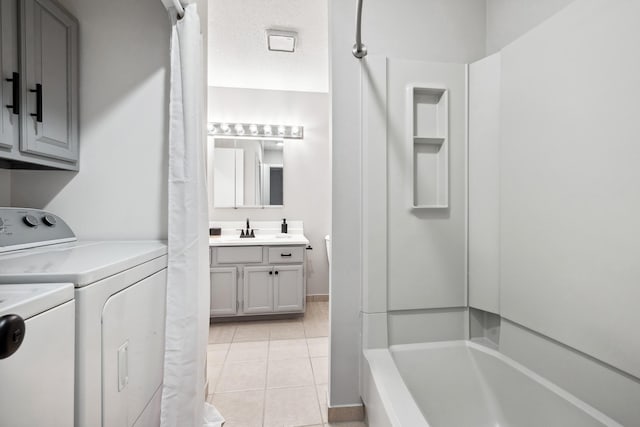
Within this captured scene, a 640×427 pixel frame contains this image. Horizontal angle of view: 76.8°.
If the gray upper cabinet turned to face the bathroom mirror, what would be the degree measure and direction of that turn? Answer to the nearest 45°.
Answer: approximately 90° to its left

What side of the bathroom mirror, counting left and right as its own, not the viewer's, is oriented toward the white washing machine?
front

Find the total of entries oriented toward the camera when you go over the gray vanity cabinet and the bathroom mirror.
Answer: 2

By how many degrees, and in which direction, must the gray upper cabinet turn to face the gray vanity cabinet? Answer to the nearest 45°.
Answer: approximately 90° to its left

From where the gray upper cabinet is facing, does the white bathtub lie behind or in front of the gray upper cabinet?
in front

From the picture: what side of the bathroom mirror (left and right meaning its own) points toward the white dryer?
front

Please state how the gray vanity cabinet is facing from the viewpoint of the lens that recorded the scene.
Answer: facing the viewer

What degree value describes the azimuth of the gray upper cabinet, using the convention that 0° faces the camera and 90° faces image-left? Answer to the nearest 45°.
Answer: approximately 315°

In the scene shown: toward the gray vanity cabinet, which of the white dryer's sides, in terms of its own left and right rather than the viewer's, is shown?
left

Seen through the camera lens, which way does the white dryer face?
facing the viewer and to the right of the viewer
